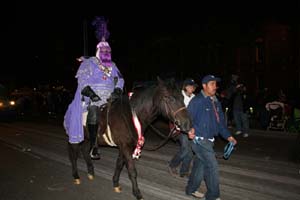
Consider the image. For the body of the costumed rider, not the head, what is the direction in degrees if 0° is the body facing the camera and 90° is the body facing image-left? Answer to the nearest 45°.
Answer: approximately 315°

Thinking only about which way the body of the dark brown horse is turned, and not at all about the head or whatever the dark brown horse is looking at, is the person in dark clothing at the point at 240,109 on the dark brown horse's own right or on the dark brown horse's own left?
on the dark brown horse's own left

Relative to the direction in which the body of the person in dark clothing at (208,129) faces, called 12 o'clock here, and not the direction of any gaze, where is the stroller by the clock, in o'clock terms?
The stroller is roughly at 8 o'clock from the person in dark clothing.

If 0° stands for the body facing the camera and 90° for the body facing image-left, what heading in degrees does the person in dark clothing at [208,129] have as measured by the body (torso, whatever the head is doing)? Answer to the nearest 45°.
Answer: approximately 315°

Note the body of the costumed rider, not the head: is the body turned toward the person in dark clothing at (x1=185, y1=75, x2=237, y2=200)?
yes

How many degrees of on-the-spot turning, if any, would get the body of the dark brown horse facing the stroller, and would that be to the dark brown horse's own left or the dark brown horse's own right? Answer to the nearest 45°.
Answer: approximately 90° to the dark brown horse's own left

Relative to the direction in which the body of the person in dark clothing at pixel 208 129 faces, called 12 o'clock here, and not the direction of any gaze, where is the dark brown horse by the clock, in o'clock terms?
The dark brown horse is roughly at 5 o'clock from the person in dark clothing.

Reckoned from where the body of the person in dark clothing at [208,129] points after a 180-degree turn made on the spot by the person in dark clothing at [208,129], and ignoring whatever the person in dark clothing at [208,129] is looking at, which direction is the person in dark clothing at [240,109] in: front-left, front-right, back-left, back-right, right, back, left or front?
front-right

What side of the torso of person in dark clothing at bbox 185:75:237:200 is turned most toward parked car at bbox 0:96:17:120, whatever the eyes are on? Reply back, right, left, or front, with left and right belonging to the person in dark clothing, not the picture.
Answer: back
